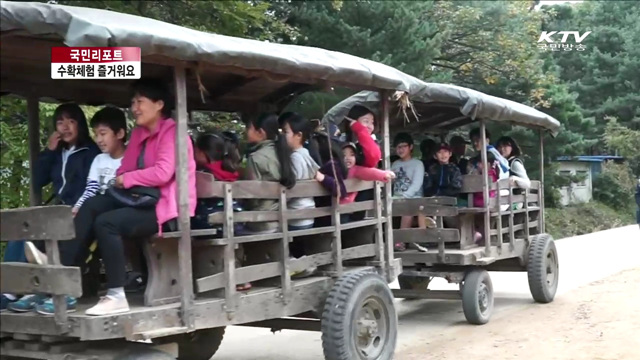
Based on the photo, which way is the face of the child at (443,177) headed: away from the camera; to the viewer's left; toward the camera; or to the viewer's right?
toward the camera

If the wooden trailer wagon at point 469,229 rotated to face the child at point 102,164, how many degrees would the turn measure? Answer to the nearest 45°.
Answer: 0° — it already faces them

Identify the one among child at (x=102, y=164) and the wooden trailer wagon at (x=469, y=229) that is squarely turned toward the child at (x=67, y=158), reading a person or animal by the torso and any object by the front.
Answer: the wooden trailer wagon

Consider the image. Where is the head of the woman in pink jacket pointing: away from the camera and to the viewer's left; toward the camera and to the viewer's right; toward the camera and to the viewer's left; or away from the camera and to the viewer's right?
toward the camera and to the viewer's left

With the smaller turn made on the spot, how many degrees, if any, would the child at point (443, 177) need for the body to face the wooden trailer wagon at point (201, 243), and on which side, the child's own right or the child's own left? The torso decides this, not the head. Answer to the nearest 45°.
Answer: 0° — they already face it

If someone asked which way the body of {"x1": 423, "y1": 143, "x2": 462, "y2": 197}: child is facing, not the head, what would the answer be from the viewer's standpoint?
toward the camera

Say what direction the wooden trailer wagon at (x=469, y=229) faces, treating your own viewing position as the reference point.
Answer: facing the viewer and to the left of the viewer

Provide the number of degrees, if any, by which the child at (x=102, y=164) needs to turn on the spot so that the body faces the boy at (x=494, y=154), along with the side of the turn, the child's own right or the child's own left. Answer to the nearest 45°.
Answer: approximately 180°

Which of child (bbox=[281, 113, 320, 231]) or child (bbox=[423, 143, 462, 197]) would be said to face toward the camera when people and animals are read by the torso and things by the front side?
child (bbox=[423, 143, 462, 197])

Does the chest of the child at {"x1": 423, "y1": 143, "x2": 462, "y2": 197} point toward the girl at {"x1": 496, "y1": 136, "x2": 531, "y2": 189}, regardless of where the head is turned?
no
